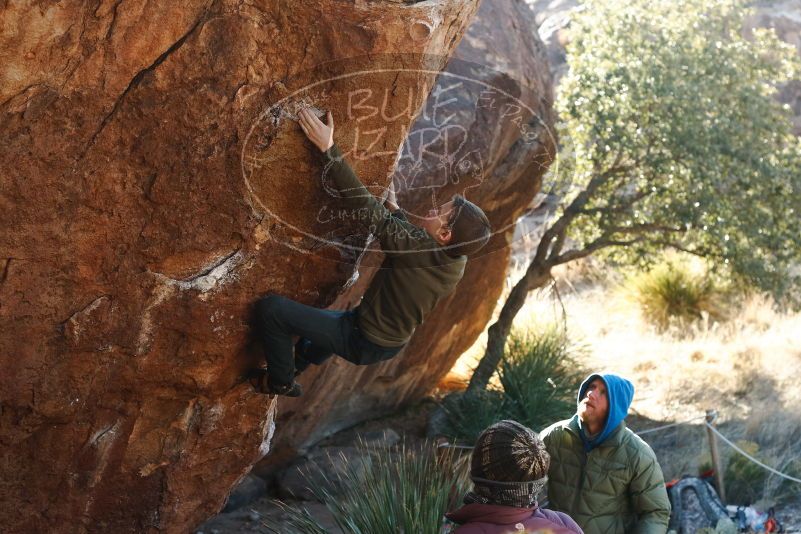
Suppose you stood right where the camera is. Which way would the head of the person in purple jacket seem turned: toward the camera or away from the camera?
away from the camera

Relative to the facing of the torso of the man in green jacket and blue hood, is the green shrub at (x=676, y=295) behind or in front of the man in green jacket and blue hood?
behind

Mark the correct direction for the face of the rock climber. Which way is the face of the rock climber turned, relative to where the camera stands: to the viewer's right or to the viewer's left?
to the viewer's left

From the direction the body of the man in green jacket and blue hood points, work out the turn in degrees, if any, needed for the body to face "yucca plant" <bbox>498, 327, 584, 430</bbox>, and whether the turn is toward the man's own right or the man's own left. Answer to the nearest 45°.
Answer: approximately 135° to the man's own right

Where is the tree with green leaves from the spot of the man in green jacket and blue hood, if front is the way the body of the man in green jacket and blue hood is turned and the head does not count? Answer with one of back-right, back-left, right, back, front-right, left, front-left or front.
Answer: back-right

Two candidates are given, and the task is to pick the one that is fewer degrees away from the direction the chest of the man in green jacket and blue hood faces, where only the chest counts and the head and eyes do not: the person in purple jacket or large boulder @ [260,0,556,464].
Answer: the person in purple jacket

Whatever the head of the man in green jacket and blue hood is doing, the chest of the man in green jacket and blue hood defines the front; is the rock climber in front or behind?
in front

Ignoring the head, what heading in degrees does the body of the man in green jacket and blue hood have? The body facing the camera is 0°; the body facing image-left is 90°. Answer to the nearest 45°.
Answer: approximately 45°

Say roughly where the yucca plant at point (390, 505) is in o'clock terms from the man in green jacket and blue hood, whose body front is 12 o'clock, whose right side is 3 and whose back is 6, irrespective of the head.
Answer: The yucca plant is roughly at 2 o'clock from the man in green jacket and blue hood.
